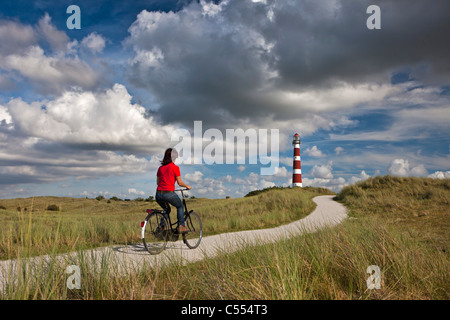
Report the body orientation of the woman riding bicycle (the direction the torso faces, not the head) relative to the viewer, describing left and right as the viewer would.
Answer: facing away from the viewer and to the right of the viewer

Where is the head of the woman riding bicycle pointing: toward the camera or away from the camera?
away from the camera

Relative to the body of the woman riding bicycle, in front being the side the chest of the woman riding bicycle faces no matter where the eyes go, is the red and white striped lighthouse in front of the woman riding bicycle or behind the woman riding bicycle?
in front
